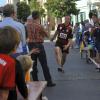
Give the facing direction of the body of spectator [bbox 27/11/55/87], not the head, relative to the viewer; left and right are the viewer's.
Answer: facing away from the viewer and to the right of the viewer

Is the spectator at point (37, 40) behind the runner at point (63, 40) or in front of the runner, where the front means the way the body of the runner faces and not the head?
in front

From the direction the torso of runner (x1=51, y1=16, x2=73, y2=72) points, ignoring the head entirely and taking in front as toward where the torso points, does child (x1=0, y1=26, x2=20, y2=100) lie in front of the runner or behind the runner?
in front

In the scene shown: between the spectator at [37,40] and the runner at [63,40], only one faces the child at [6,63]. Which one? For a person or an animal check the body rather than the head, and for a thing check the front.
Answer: the runner

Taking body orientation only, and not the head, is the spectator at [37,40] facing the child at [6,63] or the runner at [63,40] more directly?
the runner

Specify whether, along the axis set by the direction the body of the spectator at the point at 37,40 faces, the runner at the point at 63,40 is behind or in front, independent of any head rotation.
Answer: in front

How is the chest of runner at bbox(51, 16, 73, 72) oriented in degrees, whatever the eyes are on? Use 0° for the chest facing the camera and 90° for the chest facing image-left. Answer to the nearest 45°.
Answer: approximately 0°

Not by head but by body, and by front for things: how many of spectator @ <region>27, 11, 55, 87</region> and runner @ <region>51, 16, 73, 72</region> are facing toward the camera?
1
